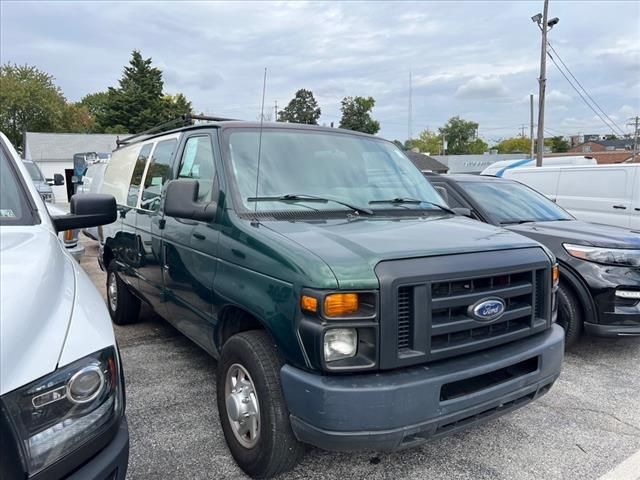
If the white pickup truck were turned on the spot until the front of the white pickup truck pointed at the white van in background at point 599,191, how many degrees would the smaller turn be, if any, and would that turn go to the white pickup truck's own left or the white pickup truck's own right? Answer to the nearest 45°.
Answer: approximately 135° to the white pickup truck's own left

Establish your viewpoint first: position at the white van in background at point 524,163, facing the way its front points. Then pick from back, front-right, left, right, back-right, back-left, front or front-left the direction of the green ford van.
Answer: left

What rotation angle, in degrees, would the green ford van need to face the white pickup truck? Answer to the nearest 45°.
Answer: approximately 90° to its right

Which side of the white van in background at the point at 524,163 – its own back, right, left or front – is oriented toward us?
left

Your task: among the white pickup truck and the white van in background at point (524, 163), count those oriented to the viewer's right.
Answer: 0

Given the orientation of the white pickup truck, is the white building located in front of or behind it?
behind

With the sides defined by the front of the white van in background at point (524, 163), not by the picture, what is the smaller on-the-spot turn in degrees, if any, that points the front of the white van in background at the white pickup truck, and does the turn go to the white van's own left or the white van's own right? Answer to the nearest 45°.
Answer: approximately 90° to the white van's own left
